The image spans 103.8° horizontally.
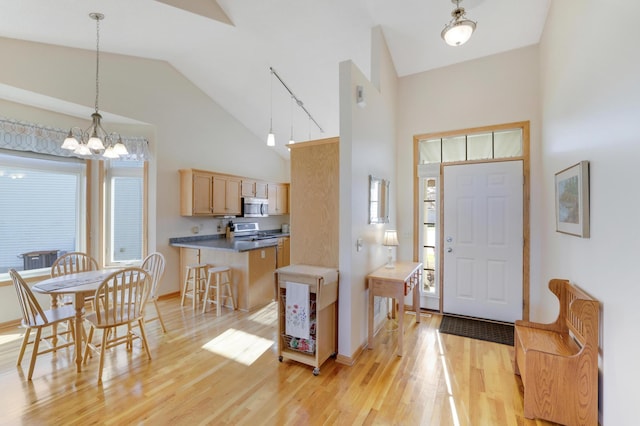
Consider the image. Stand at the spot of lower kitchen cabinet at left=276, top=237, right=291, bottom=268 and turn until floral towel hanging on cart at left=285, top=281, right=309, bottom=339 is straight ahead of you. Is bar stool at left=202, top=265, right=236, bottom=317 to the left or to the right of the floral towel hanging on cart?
right

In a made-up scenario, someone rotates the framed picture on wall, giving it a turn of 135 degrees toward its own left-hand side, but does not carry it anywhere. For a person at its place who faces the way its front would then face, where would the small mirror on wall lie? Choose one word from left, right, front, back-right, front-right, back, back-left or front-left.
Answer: back

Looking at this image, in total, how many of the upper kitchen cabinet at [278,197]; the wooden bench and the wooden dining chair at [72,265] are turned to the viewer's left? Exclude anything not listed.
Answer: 1

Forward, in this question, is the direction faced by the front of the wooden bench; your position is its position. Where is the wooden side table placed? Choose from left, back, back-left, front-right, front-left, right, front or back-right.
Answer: front

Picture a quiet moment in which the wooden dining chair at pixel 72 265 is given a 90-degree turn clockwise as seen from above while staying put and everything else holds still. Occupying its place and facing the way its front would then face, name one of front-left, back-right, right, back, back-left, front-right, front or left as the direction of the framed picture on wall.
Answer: back-left

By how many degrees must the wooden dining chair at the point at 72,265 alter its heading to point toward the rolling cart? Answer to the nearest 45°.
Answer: approximately 45° to its left

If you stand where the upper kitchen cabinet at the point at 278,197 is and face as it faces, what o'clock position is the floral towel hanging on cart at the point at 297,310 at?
The floral towel hanging on cart is roughly at 12 o'clock from the upper kitchen cabinet.

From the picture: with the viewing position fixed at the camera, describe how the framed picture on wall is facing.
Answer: facing the viewer and to the left of the viewer

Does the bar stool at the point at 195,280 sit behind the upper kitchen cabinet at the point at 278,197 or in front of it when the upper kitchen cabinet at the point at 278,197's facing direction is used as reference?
in front

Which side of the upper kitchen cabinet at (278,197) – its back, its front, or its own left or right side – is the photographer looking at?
front

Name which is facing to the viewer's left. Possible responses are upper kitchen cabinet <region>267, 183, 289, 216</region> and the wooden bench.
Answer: the wooden bench

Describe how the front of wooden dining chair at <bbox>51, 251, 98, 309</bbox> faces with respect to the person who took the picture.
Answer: facing the viewer

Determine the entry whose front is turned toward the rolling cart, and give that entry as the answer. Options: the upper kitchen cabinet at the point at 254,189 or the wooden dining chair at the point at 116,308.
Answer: the upper kitchen cabinet

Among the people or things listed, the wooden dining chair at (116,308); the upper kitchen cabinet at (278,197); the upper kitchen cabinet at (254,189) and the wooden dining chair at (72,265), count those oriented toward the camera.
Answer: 3

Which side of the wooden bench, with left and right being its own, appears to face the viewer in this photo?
left

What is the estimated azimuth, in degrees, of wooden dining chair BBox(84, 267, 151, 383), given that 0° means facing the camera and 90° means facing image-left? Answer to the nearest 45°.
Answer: approximately 135°
